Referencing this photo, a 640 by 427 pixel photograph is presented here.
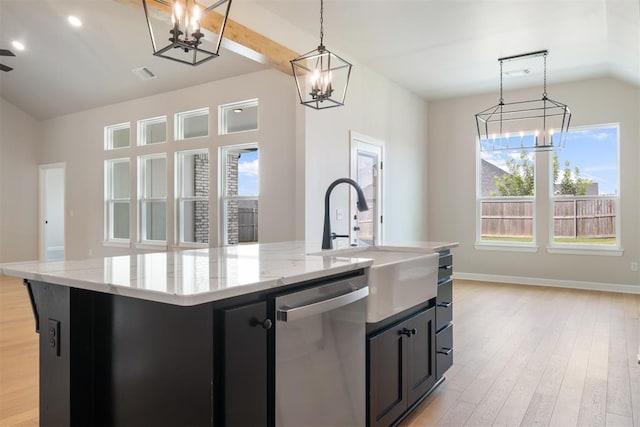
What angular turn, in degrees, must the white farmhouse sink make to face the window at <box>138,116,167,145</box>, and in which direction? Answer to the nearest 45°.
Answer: approximately 180°

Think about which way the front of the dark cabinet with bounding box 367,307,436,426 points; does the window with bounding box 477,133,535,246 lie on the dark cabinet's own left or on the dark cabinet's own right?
on the dark cabinet's own left

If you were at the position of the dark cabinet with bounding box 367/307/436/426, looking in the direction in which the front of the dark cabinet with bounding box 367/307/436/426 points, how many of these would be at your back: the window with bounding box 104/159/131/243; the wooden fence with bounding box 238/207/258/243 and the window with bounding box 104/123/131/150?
3

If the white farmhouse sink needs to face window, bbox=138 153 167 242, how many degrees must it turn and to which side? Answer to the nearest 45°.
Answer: approximately 180°

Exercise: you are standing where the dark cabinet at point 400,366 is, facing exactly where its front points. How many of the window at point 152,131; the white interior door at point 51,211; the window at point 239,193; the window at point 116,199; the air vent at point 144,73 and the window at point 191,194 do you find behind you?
6

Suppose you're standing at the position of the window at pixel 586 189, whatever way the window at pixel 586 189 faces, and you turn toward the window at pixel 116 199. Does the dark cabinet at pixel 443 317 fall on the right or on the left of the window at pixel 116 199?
left

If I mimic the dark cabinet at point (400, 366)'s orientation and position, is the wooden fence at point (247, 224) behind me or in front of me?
behind

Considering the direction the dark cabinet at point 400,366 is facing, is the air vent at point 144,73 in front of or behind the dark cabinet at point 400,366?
behind

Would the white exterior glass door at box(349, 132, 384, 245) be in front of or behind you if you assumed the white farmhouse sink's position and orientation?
behind

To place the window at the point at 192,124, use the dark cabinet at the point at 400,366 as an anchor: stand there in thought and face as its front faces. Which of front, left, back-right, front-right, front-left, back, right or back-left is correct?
back

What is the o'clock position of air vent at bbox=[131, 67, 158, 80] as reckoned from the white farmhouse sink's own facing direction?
The air vent is roughly at 6 o'clock from the white farmhouse sink.

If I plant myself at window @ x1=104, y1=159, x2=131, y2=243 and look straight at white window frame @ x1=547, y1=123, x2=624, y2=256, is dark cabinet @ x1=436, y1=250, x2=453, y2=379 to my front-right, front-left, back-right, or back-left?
front-right

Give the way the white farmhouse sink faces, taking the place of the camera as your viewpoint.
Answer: facing the viewer and to the right of the viewer

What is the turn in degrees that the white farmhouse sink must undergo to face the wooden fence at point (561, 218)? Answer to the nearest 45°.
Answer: approximately 90° to its left

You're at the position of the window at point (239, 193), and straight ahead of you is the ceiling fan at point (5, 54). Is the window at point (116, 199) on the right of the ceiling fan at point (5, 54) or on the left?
right
